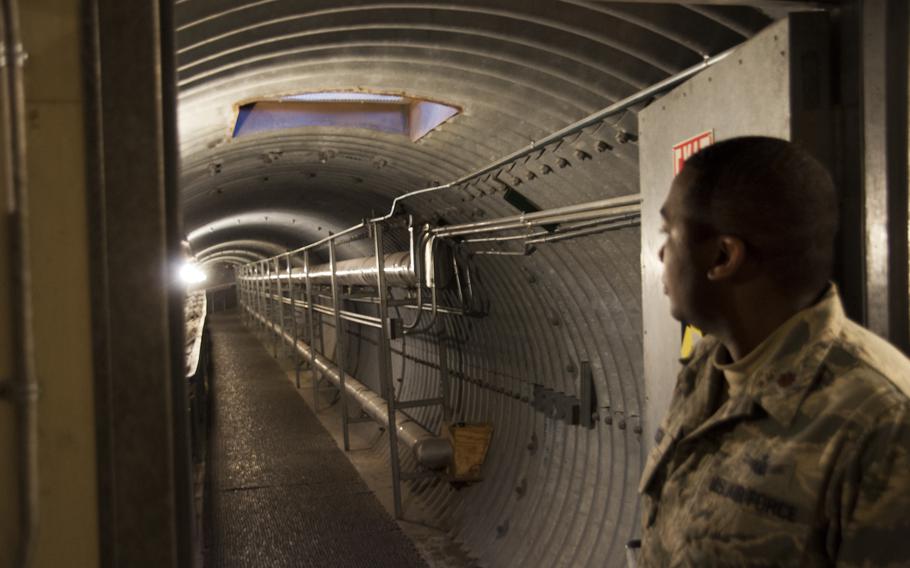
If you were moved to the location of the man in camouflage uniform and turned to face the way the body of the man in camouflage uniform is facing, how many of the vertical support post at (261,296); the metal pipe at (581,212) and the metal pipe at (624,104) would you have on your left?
0

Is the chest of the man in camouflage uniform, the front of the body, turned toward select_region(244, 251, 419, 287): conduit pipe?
no

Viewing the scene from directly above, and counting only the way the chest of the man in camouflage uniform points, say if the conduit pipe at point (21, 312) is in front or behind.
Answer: in front

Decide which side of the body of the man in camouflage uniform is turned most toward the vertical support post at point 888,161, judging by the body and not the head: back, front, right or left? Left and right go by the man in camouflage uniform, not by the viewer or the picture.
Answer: back

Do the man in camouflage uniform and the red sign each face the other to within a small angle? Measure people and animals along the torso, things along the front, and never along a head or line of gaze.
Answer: no

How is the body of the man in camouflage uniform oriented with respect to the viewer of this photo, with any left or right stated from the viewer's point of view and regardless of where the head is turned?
facing the viewer and to the left of the viewer

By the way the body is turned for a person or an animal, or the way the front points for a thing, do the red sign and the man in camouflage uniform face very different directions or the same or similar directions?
same or similar directions

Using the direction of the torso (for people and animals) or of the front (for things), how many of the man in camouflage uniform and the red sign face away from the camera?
0

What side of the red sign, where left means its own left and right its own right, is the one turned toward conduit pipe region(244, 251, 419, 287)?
right

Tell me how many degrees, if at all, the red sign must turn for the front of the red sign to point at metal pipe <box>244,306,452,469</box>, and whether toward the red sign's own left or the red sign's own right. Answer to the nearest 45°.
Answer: approximately 90° to the red sign's own right

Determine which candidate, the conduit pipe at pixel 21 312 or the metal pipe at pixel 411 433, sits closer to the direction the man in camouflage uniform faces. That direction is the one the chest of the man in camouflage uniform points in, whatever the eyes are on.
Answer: the conduit pipe

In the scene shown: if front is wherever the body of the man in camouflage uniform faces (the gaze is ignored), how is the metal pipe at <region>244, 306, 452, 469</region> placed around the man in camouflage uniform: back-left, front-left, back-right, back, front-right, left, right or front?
right

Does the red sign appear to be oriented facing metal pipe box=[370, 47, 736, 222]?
no

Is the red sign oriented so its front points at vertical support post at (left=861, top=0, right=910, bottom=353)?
no
